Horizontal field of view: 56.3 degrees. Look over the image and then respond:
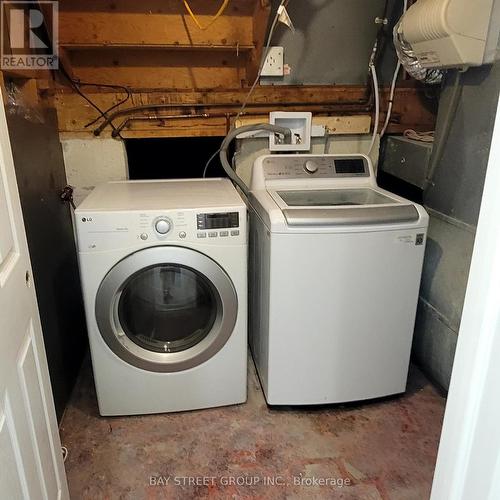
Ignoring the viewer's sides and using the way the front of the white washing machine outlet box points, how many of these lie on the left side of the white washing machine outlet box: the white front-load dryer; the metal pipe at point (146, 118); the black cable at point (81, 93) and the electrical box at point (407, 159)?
1

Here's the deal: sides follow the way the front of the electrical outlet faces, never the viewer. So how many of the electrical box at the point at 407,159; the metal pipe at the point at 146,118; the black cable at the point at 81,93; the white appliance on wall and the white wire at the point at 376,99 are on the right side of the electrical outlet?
2

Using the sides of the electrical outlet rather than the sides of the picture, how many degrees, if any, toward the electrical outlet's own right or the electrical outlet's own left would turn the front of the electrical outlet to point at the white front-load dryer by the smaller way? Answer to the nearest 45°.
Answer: approximately 45° to the electrical outlet's own right

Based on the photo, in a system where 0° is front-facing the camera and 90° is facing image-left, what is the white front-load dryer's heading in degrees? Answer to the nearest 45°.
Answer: approximately 0°

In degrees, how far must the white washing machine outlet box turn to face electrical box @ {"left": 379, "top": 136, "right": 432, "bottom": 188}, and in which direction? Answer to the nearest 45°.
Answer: approximately 90° to its left

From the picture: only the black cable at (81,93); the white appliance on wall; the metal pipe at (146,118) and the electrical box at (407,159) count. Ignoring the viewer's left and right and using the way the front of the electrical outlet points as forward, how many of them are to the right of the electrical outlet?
2

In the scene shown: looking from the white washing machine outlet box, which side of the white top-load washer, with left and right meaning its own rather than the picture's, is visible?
back

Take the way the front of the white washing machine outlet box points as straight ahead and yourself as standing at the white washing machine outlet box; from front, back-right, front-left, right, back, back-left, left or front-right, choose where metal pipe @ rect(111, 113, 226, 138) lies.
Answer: right

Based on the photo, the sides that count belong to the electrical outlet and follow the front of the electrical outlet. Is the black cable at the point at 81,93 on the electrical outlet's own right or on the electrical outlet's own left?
on the electrical outlet's own right
